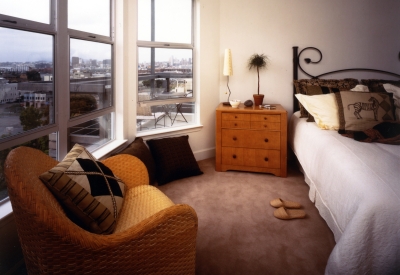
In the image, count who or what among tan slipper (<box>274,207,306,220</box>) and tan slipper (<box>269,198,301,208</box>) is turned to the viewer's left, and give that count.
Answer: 2

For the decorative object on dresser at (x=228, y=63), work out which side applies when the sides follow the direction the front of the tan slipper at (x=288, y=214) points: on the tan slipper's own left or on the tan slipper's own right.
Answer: on the tan slipper's own right

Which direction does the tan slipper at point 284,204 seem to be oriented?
to the viewer's left

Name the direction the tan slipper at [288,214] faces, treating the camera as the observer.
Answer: facing to the left of the viewer

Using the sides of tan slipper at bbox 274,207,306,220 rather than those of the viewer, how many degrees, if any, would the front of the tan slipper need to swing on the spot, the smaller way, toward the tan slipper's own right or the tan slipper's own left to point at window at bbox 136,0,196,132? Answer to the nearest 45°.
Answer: approximately 45° to the tan slipper's own right
